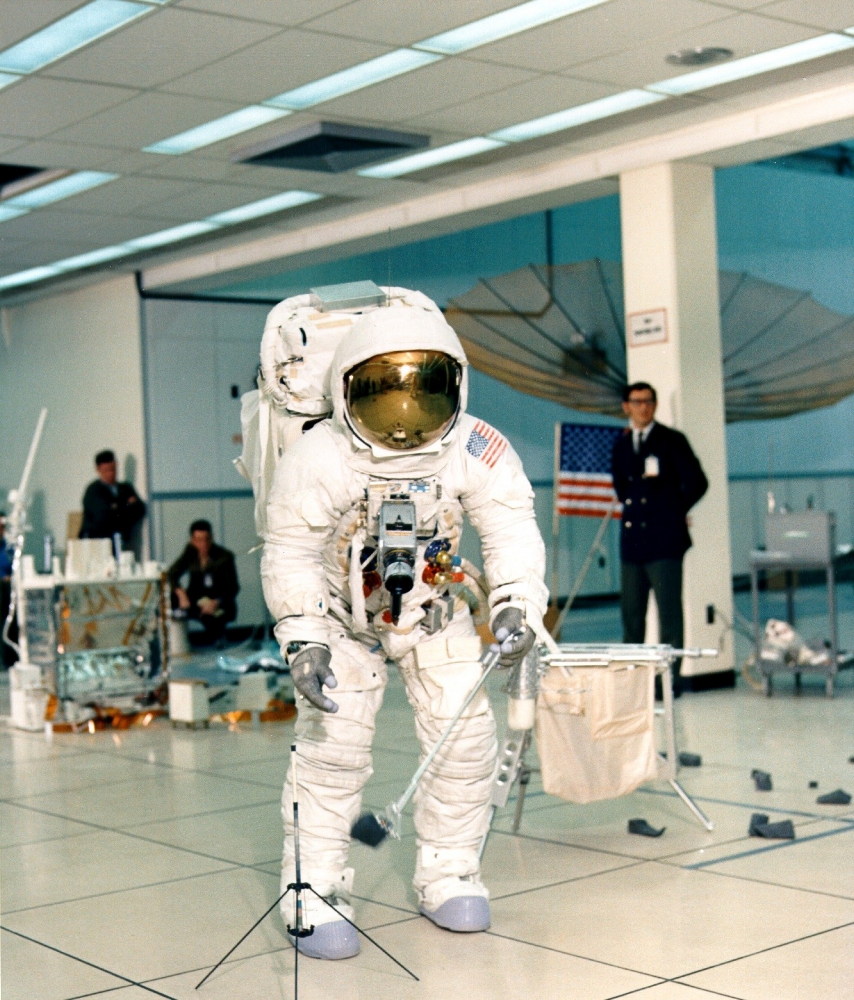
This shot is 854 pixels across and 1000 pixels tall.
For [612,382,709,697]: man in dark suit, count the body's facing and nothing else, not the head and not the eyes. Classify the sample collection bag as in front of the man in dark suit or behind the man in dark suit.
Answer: in front

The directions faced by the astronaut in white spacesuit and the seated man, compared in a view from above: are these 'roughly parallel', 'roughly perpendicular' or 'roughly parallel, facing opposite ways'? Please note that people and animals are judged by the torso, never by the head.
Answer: roughly parallel

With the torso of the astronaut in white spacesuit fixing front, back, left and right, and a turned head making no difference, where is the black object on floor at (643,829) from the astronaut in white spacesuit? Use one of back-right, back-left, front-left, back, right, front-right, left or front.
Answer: back-left

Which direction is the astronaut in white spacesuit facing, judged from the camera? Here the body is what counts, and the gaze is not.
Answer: toward the camera

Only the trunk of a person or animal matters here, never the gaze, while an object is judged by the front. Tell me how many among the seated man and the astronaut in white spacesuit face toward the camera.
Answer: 2

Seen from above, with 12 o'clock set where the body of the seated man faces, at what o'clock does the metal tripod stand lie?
The metal tripod stand is roughly at 12 o'clock from the seated man.

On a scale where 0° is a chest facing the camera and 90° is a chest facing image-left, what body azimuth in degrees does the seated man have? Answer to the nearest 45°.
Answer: approximately 0°

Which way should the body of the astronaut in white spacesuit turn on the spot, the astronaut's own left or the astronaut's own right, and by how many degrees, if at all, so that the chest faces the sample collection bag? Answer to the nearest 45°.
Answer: approximately 135° to the astronaut's own left

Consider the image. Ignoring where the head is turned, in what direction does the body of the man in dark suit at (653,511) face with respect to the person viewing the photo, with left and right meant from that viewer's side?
facing the viewer and to the left of the viewer

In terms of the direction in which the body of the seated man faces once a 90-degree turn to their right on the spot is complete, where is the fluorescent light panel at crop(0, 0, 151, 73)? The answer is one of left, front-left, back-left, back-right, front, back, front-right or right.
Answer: left
